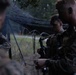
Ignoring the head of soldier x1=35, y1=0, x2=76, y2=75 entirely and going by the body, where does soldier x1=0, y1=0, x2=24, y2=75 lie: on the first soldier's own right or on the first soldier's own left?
on the first soldier's own left

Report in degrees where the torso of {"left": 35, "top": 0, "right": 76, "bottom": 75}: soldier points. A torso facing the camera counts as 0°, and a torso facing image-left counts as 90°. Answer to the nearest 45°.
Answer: approximately 90°
